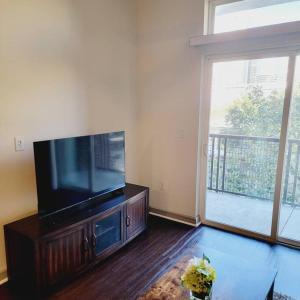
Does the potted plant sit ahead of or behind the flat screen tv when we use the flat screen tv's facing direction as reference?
ahead

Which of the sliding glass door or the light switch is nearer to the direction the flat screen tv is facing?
the sliding glass door

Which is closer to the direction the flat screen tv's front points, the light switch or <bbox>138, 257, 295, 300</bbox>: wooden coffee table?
the wooden coffee table

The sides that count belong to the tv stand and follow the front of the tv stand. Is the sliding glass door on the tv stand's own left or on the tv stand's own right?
on the tv stand's own left

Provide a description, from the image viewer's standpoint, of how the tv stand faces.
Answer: facing the viewer and to the right of the viewer

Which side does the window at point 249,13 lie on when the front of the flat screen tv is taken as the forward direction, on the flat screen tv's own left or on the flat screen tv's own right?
on the flat screen tv's own left

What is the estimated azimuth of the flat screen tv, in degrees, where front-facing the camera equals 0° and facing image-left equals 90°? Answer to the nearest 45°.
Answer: approximately 315°

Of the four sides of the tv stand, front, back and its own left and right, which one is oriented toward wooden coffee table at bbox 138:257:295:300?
front

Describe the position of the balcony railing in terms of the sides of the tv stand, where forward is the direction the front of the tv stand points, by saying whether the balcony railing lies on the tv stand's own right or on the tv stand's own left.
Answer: on the tv stand's own left
